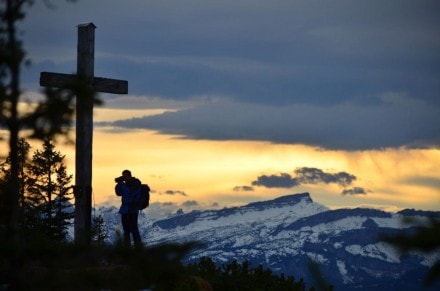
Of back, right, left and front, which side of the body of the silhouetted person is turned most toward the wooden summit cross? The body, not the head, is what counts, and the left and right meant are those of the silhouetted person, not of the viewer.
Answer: front

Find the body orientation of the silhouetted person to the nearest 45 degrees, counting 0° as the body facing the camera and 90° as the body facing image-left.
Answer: approximately 45°
